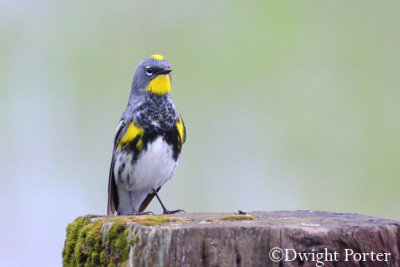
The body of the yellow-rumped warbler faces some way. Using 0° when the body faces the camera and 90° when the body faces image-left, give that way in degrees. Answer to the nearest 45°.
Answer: approximately 315°
